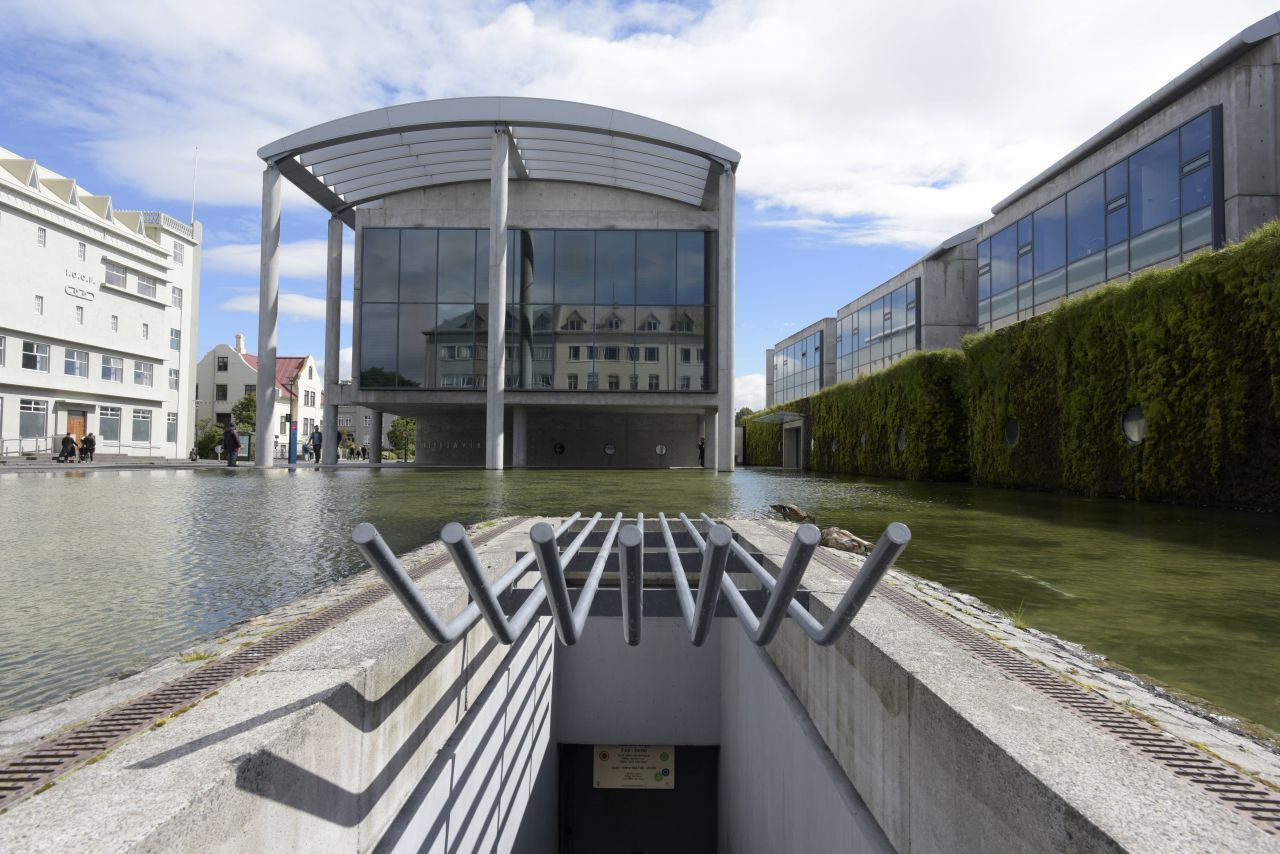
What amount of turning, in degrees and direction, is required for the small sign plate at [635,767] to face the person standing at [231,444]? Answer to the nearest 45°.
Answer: approximately 135° to its right

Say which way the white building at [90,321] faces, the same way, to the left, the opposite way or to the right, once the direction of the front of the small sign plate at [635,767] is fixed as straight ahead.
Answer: to the left

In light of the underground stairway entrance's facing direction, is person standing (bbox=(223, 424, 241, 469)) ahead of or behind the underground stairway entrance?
behind

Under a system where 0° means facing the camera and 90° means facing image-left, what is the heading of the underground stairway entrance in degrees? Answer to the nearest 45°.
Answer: approximately 0°

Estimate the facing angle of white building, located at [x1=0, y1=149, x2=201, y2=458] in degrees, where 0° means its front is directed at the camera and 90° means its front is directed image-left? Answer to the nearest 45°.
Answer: approximately 315°

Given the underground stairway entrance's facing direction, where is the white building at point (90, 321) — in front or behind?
behind

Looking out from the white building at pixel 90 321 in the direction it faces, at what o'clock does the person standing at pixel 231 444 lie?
The person standing is roughly at 1 o'clock from the white building.

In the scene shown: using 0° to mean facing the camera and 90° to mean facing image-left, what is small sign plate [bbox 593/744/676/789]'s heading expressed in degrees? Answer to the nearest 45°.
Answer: approximately 0°
